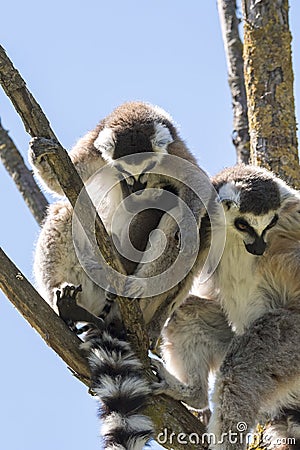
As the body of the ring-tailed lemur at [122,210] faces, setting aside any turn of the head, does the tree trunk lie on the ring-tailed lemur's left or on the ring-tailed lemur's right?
on the ring-tailed lemur's left

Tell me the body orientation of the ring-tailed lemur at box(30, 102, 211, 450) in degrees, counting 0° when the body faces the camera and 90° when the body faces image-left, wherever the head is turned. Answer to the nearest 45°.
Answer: approximately 0°

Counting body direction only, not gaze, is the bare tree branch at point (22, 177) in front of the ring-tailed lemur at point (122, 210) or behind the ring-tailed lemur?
behind
